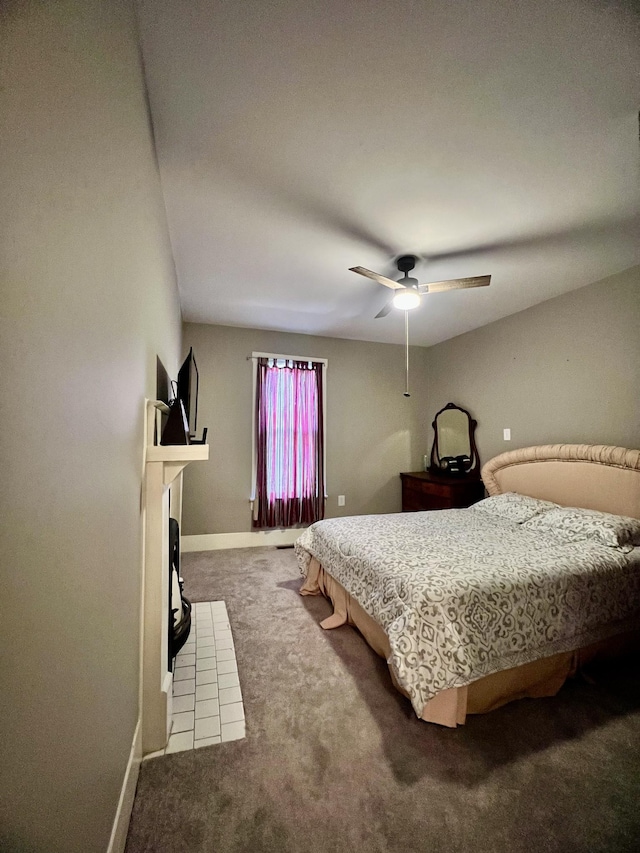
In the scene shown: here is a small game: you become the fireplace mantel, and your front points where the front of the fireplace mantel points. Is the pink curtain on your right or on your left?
on your left

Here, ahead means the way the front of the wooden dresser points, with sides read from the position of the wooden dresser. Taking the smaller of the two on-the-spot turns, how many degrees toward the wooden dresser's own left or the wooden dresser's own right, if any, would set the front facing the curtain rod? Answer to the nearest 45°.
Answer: approximately 45° to the wooden dresser's own right

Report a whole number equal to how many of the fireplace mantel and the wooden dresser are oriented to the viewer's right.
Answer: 1

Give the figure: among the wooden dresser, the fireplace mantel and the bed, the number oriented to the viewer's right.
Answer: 1

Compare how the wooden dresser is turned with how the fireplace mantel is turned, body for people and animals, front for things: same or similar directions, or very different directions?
very different directions

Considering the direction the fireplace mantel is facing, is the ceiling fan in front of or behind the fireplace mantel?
in front

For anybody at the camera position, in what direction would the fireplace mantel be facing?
facing to the right of the viewer

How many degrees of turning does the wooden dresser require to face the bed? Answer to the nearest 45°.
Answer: approximately 45° to its left

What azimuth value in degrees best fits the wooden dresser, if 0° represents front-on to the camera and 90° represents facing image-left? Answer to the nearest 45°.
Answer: approximately 45°

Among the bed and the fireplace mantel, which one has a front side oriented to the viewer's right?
the fireplace mantel

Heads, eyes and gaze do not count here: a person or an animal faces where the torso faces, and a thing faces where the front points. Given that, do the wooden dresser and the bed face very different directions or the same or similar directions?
same or similar directions

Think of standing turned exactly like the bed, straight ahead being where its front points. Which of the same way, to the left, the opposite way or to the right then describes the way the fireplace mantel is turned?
the opposite way

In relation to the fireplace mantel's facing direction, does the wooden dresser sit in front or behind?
in front

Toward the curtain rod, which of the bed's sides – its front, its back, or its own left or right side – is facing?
right
